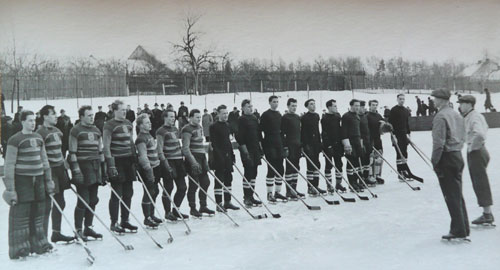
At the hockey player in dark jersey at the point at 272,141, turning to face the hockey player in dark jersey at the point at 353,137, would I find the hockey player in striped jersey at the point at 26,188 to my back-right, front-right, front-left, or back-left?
back-right

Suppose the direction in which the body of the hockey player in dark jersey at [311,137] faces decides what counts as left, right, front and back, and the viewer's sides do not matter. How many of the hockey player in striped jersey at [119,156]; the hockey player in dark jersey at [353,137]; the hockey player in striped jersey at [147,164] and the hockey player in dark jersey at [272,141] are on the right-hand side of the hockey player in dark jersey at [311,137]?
3

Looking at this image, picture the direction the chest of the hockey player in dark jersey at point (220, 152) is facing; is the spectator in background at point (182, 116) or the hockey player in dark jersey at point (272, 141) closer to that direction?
the hockey player in dark jersey

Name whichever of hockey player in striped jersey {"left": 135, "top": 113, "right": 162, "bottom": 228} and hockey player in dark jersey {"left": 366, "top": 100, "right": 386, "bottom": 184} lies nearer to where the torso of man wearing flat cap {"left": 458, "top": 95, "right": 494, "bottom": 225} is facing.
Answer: the hockey player in striped jersey

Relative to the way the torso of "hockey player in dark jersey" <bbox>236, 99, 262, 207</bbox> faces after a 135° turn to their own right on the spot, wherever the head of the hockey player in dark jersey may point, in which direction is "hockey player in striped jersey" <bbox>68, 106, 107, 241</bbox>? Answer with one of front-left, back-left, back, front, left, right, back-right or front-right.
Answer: front-left

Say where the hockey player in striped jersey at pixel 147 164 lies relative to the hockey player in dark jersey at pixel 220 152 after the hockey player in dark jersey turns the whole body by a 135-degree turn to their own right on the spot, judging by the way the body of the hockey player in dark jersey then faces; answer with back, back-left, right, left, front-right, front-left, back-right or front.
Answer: front-left

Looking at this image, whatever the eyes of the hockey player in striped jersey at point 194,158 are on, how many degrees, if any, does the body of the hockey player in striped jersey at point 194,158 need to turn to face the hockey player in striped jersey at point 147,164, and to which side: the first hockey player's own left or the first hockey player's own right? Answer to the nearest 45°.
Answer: approximately 90° to the first hockey player's own right

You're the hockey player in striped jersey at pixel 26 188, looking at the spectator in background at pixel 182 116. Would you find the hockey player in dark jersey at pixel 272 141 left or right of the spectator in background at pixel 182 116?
right

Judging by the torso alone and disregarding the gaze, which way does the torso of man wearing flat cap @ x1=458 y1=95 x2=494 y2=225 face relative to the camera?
to the viewer's left

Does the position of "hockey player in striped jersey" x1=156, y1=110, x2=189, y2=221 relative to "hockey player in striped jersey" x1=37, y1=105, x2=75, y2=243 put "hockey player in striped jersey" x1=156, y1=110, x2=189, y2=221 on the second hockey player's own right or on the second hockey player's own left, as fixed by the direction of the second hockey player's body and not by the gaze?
on the second hockey player's own left

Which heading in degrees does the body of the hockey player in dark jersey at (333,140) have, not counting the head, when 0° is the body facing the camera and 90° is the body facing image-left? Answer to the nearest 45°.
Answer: approximately 315°

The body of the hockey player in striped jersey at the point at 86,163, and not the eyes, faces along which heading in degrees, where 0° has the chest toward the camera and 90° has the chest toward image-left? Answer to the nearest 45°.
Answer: approximately 315°
